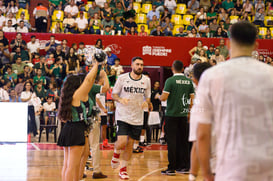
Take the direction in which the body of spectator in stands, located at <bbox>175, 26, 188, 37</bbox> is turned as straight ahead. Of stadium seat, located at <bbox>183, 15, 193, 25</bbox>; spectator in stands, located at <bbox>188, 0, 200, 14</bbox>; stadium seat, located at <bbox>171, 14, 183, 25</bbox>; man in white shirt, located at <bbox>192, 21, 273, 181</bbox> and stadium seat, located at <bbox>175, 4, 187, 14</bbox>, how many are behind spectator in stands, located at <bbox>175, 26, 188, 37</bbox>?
4

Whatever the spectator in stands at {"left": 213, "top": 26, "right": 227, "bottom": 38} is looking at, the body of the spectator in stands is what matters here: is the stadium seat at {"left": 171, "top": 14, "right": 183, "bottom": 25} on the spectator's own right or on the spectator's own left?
on the spectator's own right

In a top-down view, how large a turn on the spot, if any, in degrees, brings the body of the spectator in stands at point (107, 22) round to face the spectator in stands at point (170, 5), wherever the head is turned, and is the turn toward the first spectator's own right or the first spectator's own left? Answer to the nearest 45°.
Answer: approximately 135° to the first spectator's own left

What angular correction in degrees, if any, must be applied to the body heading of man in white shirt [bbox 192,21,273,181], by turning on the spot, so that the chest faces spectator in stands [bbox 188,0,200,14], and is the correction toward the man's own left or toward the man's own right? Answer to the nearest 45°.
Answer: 0° — they already face them

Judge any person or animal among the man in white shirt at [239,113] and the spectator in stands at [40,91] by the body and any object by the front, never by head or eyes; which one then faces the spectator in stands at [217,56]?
the man in white shirt

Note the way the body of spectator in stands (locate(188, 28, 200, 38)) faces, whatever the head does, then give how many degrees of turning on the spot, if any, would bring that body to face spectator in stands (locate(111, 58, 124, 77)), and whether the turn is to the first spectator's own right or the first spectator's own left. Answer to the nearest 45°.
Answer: approximately 45° to the first spectator's own right

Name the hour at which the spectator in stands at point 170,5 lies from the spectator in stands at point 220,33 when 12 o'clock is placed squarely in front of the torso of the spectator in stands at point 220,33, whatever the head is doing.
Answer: the spectator in stands at point 170,5 is roughly at 4 o'clock from the spectator in stands at point 220,33.

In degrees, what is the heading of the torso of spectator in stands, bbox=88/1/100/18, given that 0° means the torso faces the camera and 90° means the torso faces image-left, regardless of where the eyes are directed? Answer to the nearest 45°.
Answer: approximately 0°
